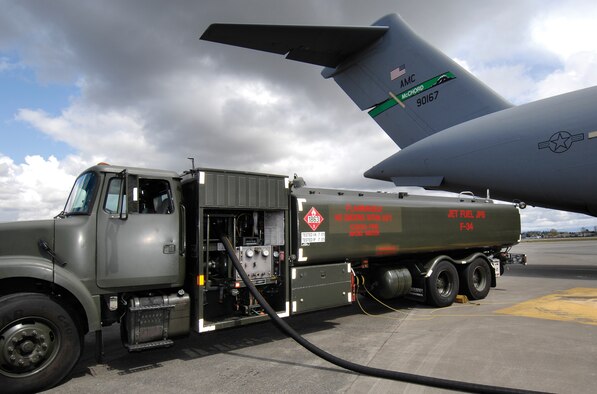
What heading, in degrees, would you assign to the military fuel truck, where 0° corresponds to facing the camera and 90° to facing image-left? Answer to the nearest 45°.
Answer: approximately 45°
